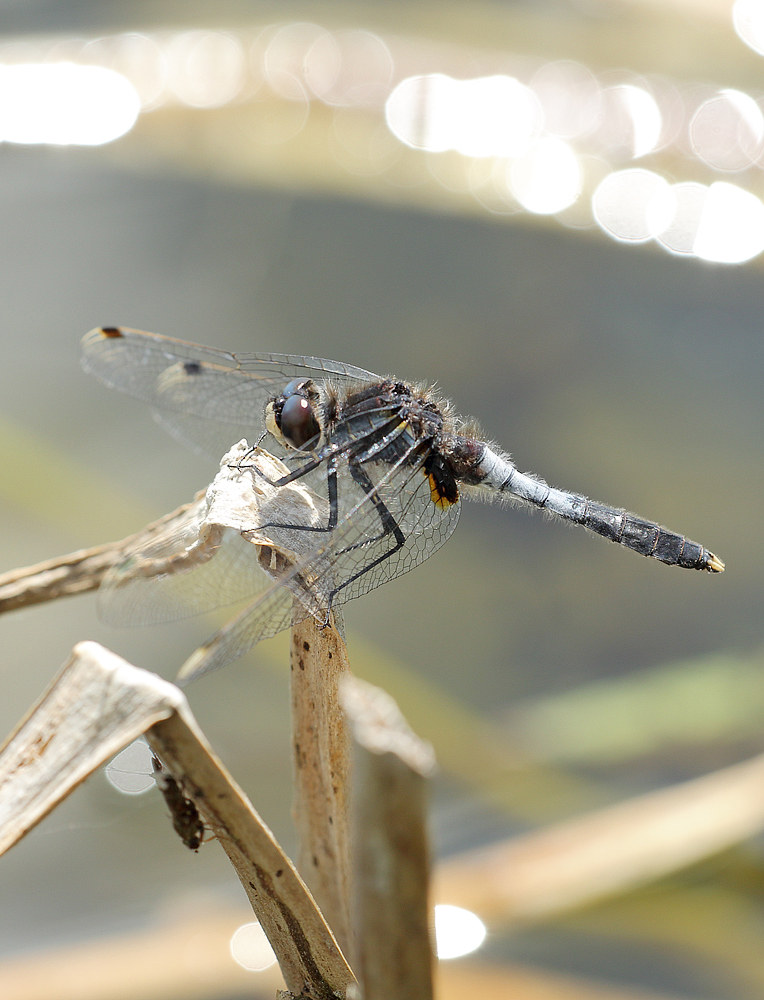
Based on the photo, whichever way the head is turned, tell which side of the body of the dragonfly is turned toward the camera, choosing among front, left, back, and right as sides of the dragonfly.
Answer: left
